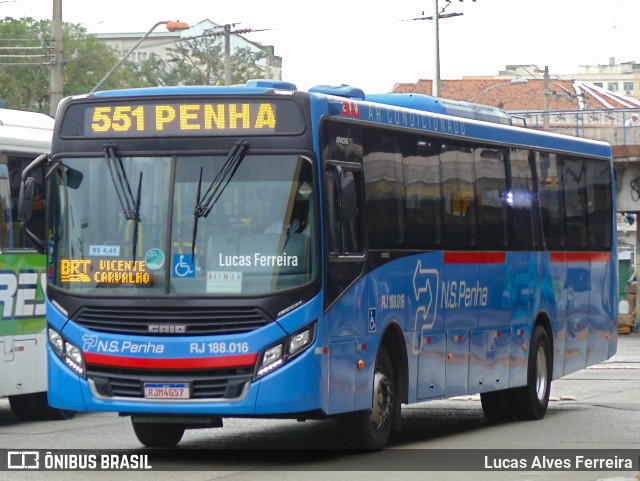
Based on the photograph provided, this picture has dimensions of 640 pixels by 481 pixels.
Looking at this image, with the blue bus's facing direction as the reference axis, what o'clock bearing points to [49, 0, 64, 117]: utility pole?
The utility pole is roughly at 4 o'clock from the blue bus.

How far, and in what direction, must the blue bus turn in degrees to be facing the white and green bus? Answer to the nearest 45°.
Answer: approximately 90° to its right

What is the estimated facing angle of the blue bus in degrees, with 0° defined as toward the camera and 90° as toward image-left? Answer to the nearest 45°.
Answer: approximately 45°
